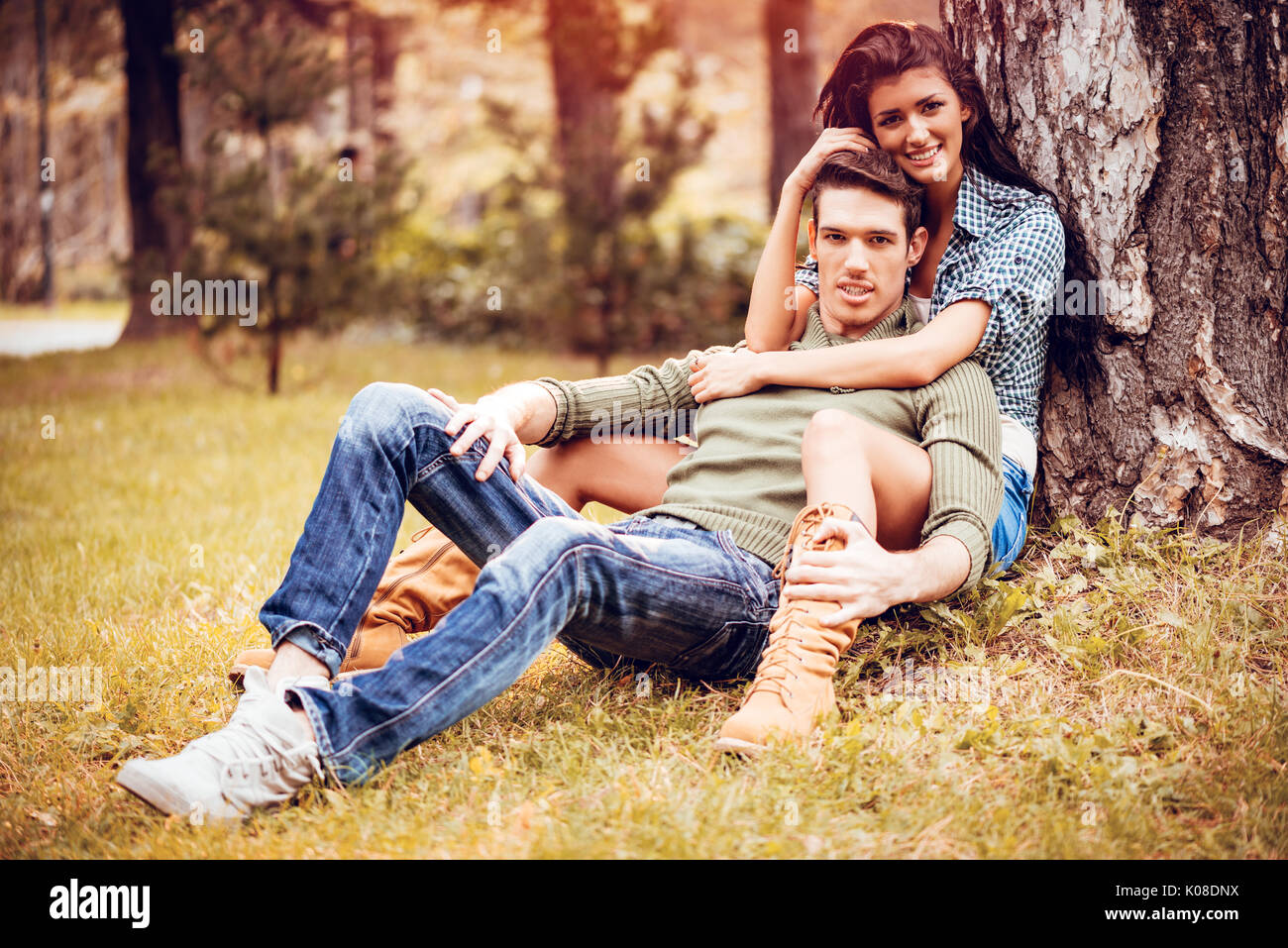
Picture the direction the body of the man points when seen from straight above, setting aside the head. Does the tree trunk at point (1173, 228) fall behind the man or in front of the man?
behind

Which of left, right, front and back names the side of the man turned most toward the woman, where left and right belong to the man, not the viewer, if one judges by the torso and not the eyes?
back

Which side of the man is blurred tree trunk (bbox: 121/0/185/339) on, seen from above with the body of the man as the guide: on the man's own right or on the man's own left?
on the man's own right

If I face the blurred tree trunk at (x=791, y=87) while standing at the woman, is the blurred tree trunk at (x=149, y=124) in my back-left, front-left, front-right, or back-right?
front-left

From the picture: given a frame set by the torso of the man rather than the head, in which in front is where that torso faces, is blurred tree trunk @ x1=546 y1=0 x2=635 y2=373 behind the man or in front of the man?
behind
